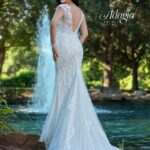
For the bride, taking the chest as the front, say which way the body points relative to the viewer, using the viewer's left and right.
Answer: facing away from the viewer and to the left of the viewer

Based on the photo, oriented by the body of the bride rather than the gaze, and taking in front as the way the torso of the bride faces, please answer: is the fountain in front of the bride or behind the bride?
in front
